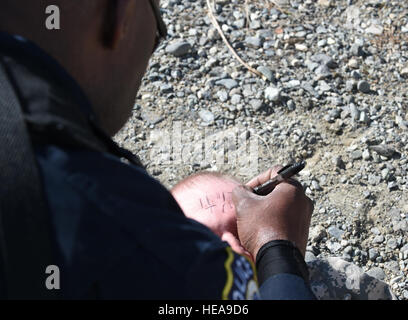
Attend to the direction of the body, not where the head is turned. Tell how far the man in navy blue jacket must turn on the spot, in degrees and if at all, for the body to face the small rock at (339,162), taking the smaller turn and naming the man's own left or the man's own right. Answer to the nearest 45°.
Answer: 0° — they already face it

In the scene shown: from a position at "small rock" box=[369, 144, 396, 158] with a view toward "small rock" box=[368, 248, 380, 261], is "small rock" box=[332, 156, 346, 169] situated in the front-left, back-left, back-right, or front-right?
front-right

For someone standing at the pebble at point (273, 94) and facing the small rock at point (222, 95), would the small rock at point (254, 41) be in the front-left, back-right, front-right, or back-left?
front-right

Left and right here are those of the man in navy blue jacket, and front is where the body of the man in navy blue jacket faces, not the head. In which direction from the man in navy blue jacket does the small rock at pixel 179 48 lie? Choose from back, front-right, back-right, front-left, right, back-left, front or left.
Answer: front-left

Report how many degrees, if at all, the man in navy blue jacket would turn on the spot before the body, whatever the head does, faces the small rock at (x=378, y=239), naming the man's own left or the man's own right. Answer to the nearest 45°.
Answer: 0° — they already face it

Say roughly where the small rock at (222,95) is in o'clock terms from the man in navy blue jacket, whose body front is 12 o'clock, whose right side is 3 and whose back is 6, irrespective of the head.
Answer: The small rock is roughly at 11 o'clock from the man in navy blue jacket.

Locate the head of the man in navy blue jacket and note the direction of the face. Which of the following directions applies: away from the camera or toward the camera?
away from the camera

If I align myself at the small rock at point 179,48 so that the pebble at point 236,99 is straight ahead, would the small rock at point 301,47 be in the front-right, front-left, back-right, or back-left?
front-left

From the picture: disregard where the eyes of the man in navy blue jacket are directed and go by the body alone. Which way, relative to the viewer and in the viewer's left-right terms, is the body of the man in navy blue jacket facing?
facing away from the viewer and to the right of the viewer

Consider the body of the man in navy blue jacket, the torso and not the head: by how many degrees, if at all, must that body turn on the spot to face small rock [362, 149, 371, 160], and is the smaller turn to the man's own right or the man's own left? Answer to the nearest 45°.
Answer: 0° — they already face it

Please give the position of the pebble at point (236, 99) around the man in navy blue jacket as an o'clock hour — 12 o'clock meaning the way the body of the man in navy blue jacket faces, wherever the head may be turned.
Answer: The pebble is roughly at 11 o'clock from the man in navy blue jacket.

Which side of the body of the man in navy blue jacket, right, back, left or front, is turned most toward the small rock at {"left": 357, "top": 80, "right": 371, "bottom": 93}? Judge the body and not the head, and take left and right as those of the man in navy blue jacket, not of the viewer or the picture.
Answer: front

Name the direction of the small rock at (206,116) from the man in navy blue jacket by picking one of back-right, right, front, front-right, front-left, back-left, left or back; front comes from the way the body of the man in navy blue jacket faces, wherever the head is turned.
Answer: front-left
